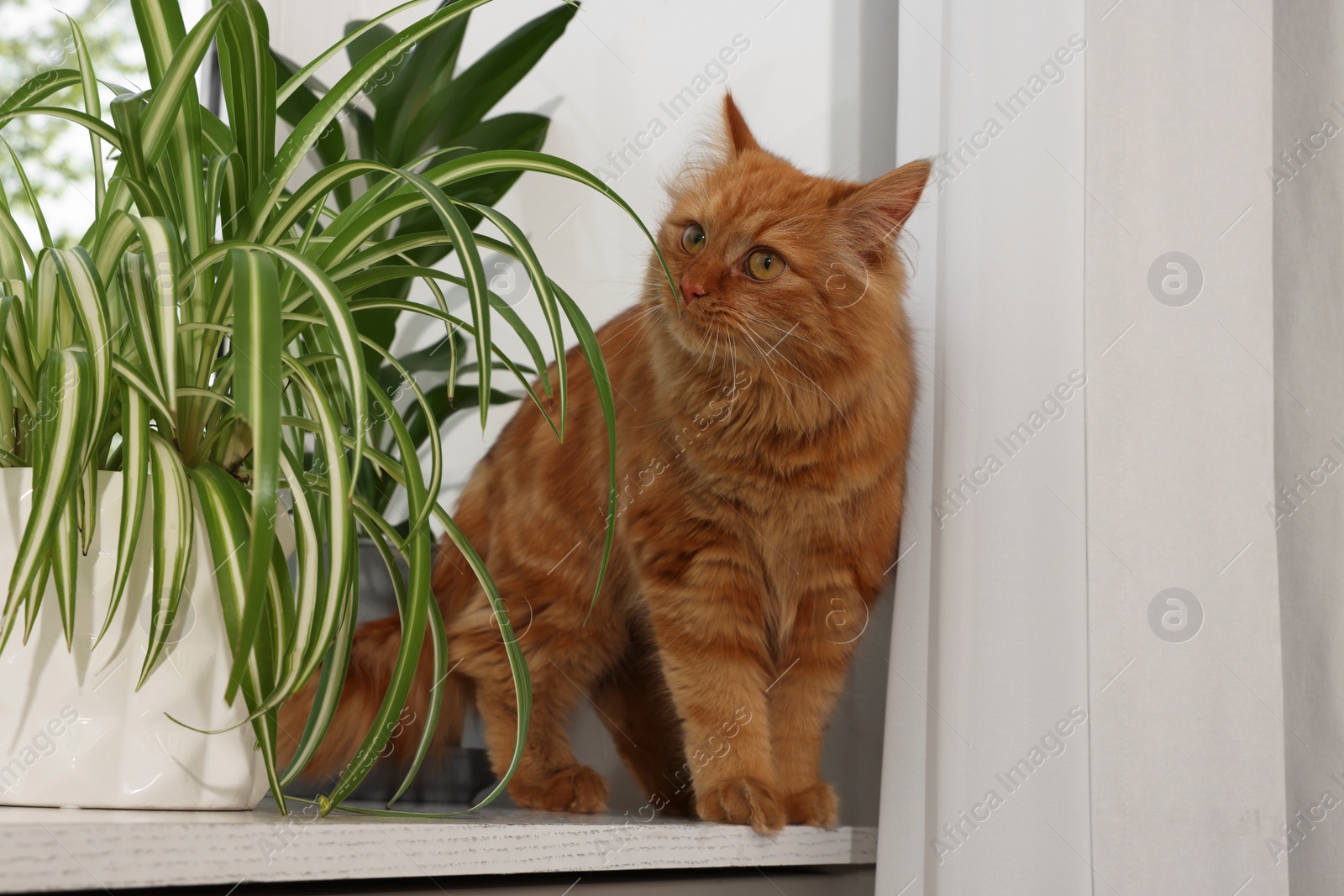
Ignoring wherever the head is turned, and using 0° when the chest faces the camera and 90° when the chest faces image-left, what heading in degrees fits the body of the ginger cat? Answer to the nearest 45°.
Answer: approximately 315°

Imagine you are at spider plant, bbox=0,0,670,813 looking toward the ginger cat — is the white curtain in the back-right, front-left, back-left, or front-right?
front-right
